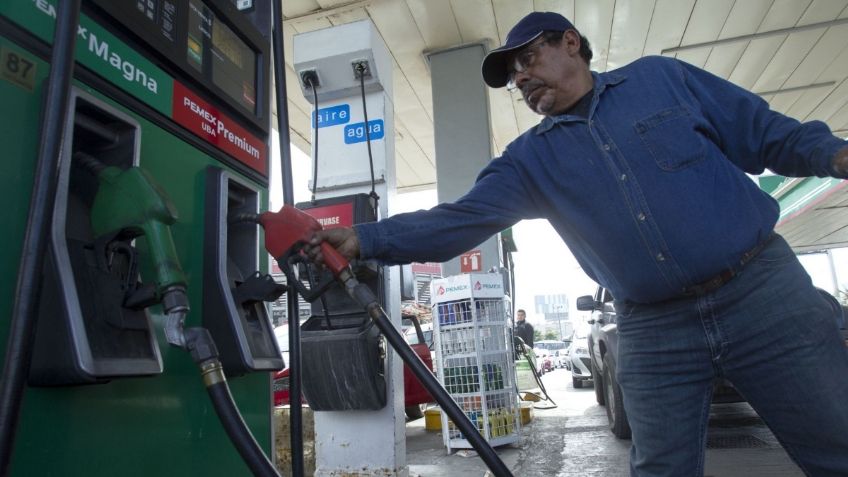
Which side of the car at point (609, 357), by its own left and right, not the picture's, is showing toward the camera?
front

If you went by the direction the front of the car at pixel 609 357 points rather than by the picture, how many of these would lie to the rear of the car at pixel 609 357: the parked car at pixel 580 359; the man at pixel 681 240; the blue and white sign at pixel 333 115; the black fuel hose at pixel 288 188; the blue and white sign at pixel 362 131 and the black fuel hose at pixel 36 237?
1

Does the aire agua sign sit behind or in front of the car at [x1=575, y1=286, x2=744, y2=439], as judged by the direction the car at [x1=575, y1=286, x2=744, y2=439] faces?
in front

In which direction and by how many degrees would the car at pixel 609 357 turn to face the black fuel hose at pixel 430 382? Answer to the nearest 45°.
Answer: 0° — it already faces it

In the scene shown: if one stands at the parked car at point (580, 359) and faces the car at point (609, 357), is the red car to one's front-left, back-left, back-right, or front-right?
front-right

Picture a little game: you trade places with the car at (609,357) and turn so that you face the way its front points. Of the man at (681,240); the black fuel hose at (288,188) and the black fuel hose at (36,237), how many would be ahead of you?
3

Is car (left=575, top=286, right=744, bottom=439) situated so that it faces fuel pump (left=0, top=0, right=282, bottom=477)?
yes

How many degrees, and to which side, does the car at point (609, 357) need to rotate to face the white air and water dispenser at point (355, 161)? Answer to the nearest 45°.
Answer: approximately 45° to its right

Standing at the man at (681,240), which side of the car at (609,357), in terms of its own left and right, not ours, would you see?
front

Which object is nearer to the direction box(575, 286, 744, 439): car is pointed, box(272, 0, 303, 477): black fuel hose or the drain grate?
the black fuel hose

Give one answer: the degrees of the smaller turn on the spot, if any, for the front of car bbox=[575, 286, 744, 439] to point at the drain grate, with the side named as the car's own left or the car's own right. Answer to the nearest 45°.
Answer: approximately 90° to the car's own left

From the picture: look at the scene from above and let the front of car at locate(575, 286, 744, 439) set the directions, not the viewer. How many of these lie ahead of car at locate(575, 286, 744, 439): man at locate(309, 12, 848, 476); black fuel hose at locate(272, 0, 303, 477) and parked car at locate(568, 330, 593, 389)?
2

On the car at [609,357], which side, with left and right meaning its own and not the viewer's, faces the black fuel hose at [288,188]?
front

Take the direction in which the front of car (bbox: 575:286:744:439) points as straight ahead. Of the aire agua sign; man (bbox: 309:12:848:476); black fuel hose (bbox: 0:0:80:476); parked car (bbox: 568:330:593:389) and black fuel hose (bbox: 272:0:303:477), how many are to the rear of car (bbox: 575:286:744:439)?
1

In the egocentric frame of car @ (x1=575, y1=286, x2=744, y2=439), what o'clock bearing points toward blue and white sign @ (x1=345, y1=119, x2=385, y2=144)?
The blue and white sign is roughly at 1 o'clock from the car.
